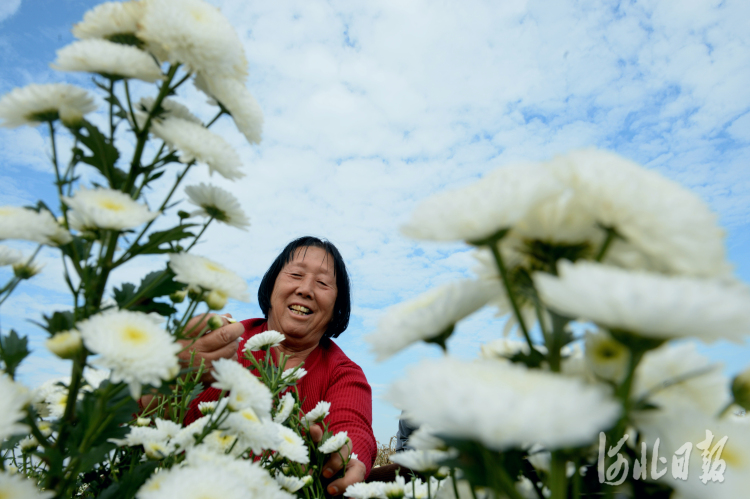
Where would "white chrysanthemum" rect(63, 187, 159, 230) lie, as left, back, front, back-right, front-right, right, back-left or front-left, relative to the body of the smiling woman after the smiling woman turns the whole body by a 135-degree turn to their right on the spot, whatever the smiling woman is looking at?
back-left

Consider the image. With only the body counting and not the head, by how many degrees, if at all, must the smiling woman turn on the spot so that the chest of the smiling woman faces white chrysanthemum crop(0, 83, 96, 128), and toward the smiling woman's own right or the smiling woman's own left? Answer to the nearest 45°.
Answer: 0° — they already face it

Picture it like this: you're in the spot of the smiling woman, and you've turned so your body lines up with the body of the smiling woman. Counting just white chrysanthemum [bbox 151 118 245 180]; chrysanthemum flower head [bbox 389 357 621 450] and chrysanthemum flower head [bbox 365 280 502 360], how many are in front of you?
3

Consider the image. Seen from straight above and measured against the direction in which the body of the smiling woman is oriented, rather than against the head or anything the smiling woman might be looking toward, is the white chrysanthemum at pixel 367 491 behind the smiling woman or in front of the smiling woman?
in front

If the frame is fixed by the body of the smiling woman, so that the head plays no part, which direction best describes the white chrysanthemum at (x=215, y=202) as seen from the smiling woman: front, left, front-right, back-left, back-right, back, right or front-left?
front

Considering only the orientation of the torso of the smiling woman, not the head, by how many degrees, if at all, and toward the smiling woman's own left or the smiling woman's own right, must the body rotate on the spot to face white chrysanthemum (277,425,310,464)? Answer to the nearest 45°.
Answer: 0° — they already face it

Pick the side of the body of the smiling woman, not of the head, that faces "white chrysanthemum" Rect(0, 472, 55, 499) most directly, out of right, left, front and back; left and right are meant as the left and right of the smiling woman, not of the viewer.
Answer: front

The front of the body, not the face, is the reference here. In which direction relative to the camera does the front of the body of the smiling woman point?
toward the camera

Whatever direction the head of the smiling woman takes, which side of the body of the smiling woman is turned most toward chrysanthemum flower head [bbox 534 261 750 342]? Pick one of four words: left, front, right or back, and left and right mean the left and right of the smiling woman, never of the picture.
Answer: front

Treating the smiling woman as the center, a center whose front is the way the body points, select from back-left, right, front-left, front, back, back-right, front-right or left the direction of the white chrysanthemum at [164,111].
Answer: front

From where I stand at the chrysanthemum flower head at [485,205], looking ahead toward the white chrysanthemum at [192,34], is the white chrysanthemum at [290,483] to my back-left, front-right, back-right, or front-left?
front-right

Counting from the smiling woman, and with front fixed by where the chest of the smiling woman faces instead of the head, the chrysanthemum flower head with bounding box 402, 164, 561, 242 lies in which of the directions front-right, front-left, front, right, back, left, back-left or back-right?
front

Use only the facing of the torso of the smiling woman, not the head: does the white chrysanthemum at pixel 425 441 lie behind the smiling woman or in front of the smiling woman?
in front
